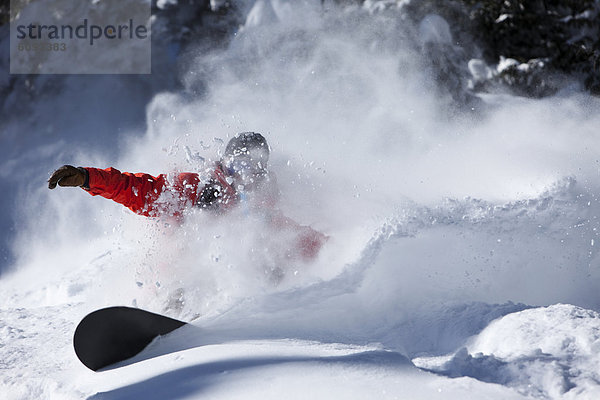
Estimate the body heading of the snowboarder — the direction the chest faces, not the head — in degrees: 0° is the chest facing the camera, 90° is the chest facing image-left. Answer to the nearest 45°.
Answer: approximately 0°

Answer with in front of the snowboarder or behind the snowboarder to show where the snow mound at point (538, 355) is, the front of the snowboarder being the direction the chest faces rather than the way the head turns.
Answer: in front
